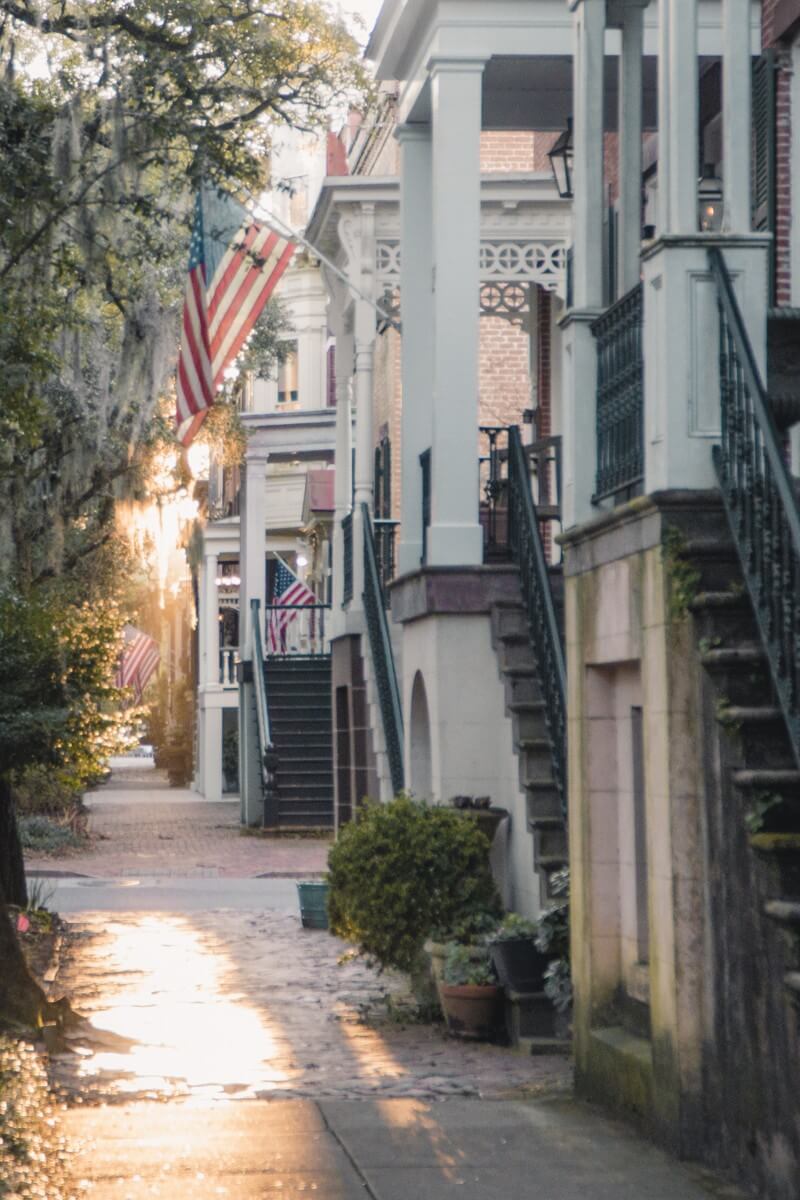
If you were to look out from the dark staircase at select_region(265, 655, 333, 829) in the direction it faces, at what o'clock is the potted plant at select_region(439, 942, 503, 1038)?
The potted plant is roughly at 12 o'clock from the dark staircase.

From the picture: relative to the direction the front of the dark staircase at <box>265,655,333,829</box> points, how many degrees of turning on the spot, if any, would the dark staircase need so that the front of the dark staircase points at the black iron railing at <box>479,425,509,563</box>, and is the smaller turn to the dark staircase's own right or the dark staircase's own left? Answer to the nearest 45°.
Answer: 0° — it already faces it

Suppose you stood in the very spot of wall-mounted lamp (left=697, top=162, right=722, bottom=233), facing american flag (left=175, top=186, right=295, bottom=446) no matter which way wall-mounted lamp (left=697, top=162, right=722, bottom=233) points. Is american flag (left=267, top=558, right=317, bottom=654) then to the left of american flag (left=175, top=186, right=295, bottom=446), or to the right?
right

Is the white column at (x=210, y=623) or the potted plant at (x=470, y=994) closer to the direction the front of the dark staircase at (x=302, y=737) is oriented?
the potted plant

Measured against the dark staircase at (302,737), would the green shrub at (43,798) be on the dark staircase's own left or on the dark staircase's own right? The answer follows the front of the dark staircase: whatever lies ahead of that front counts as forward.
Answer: on the dark staircase's own right

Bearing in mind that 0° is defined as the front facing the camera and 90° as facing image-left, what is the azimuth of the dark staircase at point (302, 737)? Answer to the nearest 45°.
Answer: approximately 0°

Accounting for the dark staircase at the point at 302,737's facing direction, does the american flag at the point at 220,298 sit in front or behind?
in front

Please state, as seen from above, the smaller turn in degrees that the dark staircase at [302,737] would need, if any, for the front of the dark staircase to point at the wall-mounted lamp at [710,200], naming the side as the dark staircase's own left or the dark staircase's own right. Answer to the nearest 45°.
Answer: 0° — it already faces it

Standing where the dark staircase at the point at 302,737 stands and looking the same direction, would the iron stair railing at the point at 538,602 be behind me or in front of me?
in front

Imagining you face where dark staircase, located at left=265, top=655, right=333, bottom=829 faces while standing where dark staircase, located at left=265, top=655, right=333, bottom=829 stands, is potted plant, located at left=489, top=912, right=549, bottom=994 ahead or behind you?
ahead

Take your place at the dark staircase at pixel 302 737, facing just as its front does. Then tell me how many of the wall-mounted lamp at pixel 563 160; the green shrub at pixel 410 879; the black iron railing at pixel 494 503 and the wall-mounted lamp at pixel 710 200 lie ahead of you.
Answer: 4
